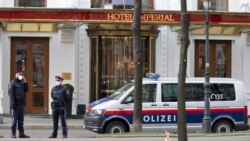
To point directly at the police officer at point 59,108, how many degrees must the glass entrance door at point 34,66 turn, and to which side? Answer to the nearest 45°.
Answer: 0° — it already faces them

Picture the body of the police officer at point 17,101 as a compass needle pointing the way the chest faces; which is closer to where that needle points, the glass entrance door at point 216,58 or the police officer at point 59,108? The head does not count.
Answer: the police officer

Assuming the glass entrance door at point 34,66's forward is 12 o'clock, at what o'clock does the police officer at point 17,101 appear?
The police officer is roughly at 12 o'clock from the glass entrance door.

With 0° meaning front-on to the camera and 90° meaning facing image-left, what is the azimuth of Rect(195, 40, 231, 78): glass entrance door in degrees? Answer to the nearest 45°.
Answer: approximately 0°

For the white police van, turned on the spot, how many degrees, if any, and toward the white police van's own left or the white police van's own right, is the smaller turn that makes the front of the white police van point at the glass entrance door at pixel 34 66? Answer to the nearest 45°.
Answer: approximately 45° to the white police van's own right

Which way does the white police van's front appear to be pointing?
to the viewer's left

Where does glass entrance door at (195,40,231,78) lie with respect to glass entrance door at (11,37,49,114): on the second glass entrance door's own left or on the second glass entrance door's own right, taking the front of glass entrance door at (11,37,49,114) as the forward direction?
on the second glass entrance door's own left

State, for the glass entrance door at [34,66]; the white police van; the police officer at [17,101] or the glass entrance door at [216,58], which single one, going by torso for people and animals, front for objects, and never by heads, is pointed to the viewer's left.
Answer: the white police van

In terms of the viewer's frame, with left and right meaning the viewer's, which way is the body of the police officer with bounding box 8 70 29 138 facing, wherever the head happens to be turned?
facing the viewer and to the right of the viewer
